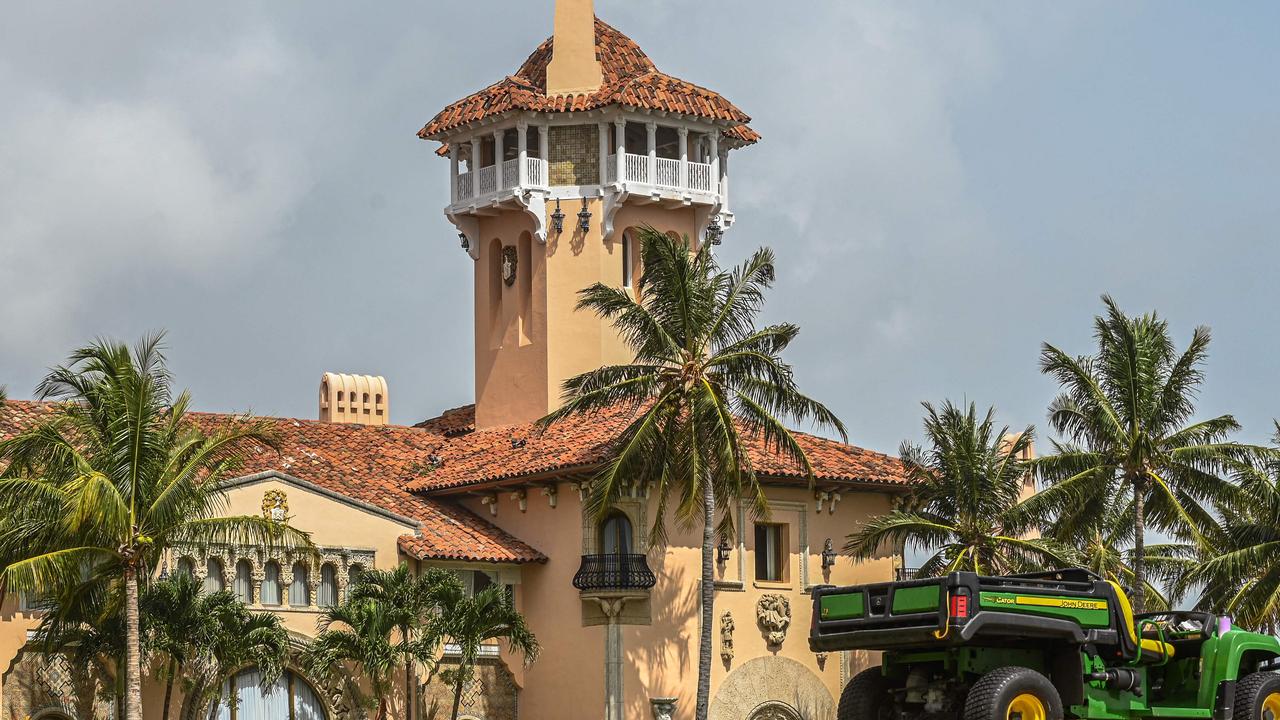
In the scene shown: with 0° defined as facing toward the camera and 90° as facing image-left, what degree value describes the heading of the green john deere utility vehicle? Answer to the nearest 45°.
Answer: approximately 225°

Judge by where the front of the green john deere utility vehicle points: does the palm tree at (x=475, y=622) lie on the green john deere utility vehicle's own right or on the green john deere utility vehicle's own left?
on the green john deere utility vehicle's own left

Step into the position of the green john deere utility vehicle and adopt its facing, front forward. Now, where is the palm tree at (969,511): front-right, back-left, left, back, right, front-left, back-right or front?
front-left

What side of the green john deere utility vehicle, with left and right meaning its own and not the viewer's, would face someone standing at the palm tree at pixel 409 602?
left

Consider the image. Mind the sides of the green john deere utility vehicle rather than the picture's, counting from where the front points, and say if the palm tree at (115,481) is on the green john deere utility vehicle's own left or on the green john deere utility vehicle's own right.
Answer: on the green john deere utility vehicle's own left

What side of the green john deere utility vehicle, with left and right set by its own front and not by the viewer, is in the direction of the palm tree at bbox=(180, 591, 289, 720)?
left

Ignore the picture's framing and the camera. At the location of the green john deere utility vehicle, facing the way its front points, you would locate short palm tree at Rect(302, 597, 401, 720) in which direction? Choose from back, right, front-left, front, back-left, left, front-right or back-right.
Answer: left
